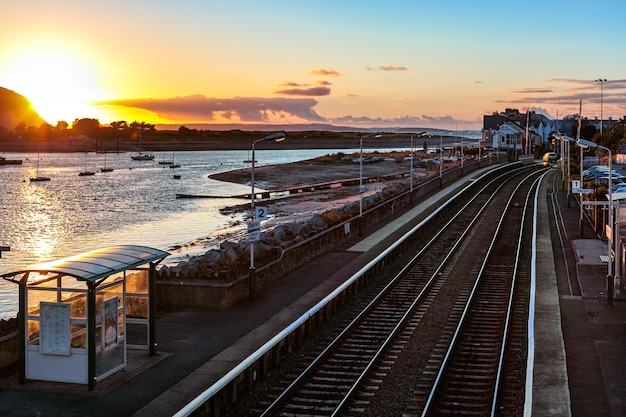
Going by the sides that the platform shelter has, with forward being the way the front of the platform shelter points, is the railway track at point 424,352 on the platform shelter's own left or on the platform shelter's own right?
on the platform shelter's own left

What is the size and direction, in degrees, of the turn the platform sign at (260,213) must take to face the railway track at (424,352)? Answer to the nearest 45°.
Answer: approximately 45° to its left

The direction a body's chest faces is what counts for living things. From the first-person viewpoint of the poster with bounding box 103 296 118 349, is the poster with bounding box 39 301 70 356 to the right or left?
on its right

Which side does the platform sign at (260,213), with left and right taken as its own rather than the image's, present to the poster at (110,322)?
front

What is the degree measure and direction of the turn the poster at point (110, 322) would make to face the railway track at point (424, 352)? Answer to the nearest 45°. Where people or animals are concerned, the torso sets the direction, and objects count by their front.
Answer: approximately 45° to its left

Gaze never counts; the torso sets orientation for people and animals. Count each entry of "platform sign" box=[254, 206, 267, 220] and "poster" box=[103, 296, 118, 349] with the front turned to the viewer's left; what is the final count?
0

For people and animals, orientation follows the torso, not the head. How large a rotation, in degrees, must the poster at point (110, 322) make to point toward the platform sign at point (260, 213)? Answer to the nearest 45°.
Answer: approximately 90° to its left

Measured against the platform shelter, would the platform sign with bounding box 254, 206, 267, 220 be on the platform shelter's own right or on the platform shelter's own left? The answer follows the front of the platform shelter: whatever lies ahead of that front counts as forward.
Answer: on the platform shelter's own left

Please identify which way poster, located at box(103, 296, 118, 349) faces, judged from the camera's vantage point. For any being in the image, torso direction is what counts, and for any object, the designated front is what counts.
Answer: facing the viewer and to the right of the viewer

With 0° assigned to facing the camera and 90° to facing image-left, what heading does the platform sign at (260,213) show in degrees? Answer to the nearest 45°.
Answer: approximately 0°

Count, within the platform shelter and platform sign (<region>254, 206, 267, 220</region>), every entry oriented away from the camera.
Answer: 0

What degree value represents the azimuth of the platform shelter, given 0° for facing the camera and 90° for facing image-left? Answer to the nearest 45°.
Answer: approximately 315°
